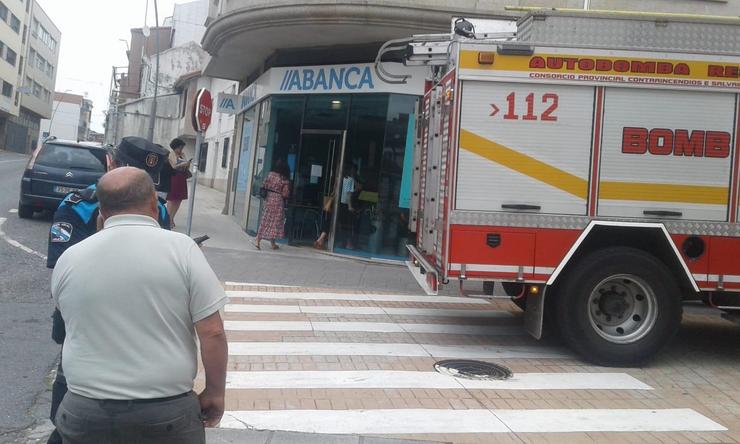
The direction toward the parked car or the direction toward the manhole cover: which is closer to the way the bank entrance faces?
the manhole cover

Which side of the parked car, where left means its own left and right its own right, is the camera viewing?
back

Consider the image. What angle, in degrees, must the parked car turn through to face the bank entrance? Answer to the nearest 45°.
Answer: approximately 135° to its right

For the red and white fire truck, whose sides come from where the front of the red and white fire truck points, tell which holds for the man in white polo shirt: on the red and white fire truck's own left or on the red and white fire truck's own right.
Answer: on the red and white fire truck's own right

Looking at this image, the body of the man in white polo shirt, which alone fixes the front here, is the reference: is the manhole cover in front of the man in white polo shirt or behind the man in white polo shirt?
in front

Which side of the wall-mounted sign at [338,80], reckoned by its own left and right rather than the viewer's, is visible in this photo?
front

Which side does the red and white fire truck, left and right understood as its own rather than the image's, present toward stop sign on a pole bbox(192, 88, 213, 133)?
back

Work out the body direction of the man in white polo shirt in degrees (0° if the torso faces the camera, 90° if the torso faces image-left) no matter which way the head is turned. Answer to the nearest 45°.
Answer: approximately 180°

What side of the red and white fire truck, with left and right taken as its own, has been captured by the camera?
right

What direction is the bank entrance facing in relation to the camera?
toward the camera

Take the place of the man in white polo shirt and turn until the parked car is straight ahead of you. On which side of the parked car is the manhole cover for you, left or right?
right

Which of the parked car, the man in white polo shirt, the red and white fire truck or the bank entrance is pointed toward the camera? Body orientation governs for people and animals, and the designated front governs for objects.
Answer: the bank entrance

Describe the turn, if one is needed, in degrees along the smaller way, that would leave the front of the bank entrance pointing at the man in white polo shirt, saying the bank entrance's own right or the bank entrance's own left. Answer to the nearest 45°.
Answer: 0° — it already faces them

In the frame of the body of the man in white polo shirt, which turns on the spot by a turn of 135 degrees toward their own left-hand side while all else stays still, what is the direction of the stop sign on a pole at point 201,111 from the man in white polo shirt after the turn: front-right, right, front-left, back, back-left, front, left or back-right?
back-right

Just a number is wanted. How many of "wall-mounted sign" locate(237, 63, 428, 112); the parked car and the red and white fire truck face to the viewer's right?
1

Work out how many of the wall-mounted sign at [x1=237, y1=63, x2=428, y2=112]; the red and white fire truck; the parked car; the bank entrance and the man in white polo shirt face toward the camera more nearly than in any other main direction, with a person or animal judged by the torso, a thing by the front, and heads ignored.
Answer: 2

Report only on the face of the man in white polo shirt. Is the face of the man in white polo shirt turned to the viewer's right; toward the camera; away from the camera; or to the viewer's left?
away from the camera
